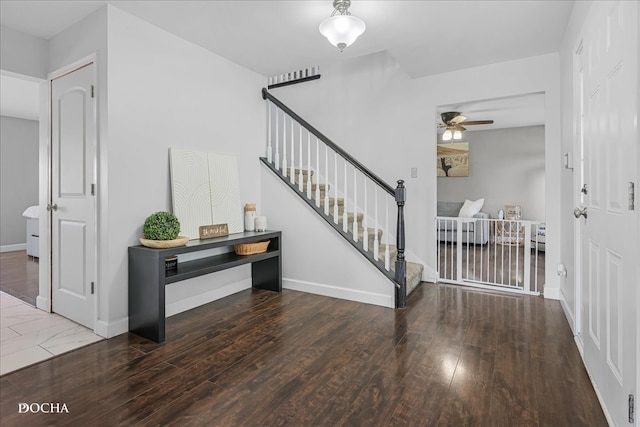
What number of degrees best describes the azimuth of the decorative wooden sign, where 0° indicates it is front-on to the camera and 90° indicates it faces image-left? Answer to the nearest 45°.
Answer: approximately 315°

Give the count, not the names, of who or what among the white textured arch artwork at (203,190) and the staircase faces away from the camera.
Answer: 0

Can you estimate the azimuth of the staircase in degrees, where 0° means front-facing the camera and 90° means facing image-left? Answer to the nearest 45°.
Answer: approximately 315°

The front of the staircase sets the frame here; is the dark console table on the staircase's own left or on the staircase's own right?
on the staircase's own right

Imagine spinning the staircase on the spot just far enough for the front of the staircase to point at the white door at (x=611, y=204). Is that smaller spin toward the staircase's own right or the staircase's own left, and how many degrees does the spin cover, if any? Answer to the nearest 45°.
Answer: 0° — it already faces it

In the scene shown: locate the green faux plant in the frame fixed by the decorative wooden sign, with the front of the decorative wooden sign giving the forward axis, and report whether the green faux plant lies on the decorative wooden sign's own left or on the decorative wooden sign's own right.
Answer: on the decorative wooden sign's own right

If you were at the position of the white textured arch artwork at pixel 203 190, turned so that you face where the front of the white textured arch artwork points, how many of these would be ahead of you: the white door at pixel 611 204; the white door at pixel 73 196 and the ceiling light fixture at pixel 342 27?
2

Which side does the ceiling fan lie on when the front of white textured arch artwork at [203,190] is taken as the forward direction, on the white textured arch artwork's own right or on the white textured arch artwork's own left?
on the white textured arch artwork's own left

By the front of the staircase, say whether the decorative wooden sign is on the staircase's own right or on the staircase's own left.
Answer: on the staircase's own right

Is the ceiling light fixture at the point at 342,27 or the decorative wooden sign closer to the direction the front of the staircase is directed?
the ceiling light fixture

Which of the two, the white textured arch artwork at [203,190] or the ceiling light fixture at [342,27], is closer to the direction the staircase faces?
the ceiling light fixture
